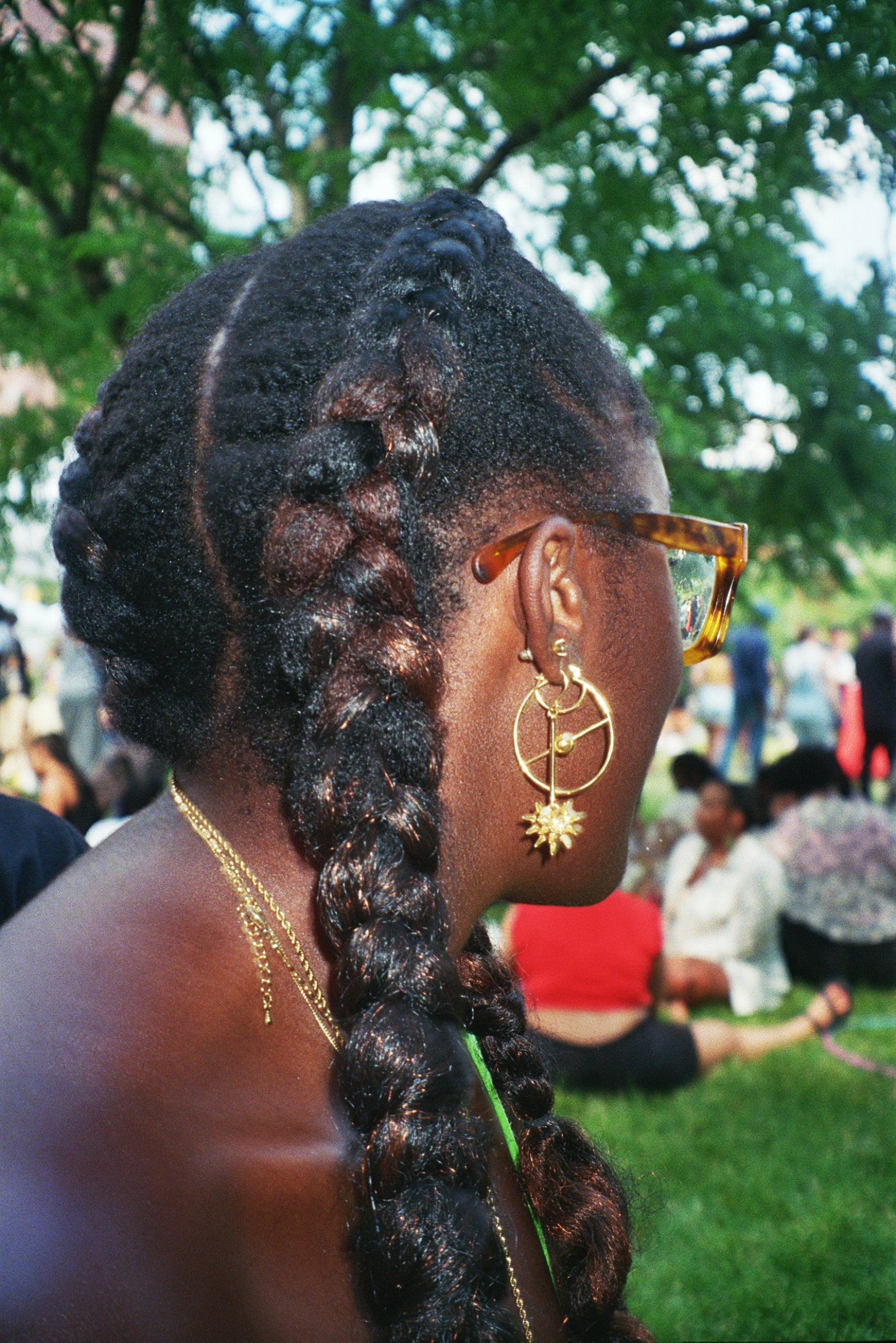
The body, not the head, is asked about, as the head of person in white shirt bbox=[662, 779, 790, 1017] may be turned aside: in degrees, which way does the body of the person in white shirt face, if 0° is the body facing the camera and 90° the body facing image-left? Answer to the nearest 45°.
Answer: approximately 45°

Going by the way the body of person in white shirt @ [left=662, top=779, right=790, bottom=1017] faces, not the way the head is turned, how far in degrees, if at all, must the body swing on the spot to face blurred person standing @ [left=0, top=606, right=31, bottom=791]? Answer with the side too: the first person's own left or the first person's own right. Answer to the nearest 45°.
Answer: approximately 45° to the first person's own right

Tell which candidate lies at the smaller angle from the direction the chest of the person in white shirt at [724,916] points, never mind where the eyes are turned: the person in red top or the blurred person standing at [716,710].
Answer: the person in red top

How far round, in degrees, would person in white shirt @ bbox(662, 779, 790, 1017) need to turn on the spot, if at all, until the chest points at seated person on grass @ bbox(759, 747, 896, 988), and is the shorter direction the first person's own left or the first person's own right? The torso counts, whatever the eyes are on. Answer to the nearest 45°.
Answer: approximately 135° to the first person's own left

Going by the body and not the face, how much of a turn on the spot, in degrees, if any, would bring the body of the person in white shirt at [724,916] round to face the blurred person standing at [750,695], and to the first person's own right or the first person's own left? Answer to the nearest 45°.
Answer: approximately 135° to the first person's own right
